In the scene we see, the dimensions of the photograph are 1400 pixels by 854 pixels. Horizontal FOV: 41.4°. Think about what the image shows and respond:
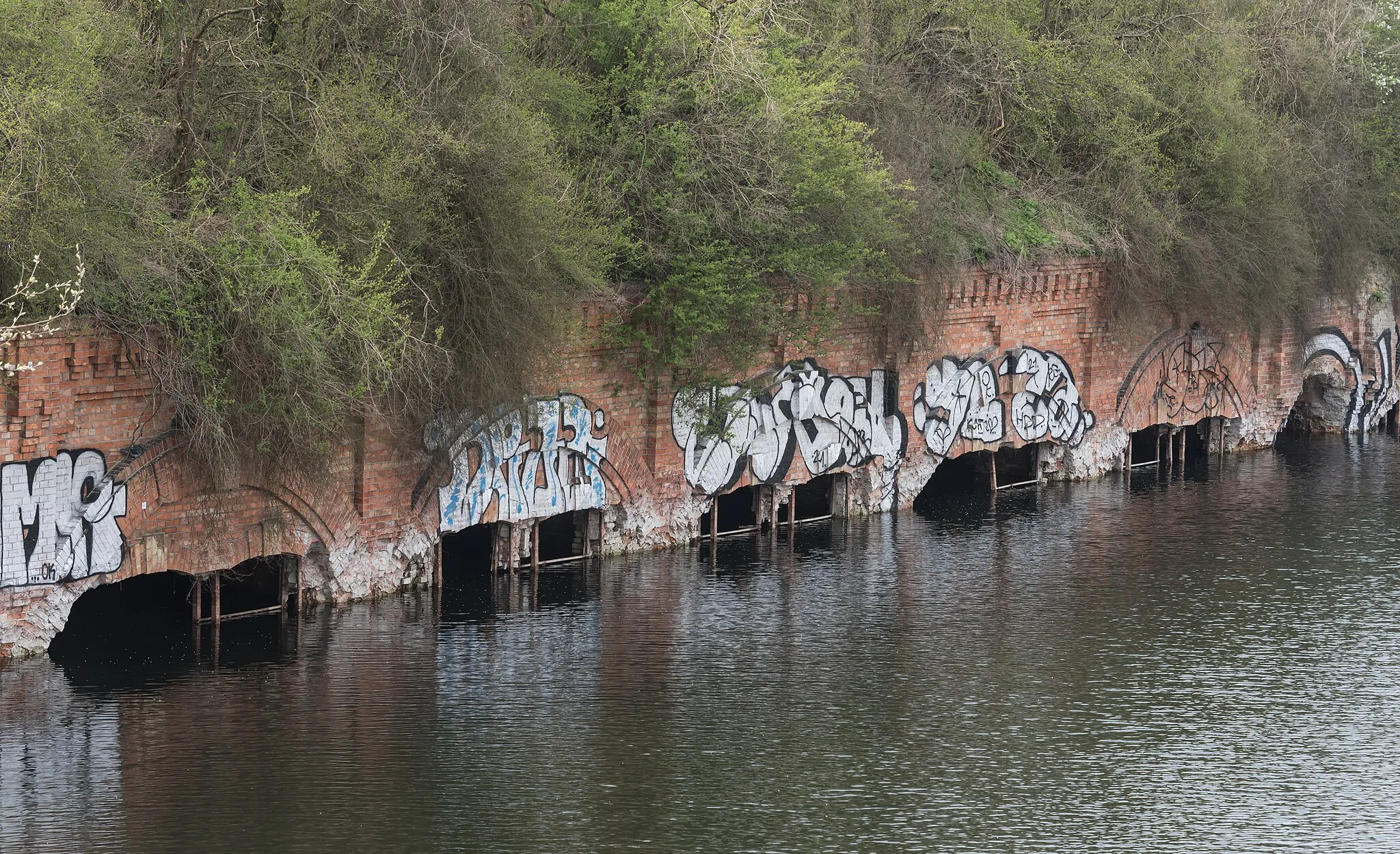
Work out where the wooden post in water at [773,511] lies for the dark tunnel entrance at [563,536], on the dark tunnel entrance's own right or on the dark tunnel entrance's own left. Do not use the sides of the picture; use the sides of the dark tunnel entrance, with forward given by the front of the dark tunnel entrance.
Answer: on the dark tunnel entrance's own left

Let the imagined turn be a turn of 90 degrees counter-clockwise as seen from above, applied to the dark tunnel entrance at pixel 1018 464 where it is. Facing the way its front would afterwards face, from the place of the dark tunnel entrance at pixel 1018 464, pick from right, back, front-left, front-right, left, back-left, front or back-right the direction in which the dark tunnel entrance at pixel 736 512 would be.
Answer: back

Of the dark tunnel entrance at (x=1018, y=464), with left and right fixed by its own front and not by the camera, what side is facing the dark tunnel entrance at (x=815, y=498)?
right

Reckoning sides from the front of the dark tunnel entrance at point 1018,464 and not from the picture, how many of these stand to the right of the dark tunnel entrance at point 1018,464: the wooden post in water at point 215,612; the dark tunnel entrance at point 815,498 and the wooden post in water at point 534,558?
3

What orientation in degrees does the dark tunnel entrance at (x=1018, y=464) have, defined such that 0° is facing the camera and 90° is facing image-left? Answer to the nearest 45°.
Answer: approximately 315°

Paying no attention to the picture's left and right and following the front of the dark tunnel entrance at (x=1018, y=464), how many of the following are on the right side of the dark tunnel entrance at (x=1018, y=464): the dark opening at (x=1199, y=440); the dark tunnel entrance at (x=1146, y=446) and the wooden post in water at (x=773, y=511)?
1

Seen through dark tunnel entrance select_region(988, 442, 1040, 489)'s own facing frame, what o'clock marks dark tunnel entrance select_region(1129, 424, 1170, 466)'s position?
dark tunnel entrance select_region(1129, 424, 1170, 466) is roughly at 9 o'clock from dark tunnel entrance select_region(988, 442, 1040, 489).

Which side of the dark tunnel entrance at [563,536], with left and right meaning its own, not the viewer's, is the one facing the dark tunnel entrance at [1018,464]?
left

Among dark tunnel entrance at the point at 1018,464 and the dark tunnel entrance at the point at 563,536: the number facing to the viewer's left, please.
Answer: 0

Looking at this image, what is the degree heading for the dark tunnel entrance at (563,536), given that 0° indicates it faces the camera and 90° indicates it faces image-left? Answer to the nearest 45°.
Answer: approximately 315°

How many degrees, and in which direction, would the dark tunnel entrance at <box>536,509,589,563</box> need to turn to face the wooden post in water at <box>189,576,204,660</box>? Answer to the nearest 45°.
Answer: approximately 90° to its right

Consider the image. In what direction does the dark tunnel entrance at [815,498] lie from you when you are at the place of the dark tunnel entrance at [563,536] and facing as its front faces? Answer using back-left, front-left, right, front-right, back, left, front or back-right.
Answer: left

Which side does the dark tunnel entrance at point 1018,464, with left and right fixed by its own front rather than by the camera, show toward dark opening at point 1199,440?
left
